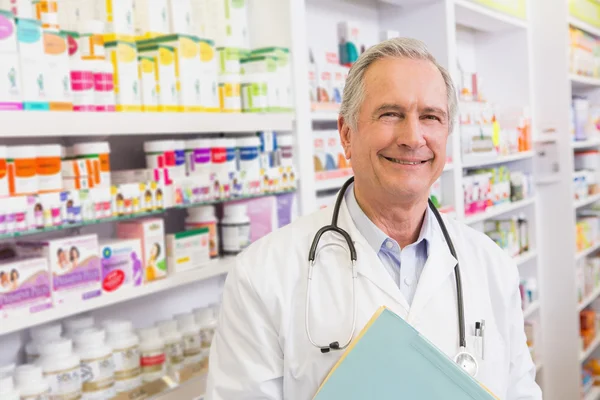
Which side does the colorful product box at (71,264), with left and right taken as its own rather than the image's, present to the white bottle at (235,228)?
left

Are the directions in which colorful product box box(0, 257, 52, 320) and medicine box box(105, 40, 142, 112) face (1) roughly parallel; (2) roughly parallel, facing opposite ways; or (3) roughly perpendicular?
roughly parallel

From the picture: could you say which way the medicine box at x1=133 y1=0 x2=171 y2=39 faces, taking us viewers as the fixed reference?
facing the viewer and to the right of the viewer

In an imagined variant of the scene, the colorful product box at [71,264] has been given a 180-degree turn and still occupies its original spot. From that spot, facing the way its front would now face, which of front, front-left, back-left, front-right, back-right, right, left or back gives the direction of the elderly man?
back

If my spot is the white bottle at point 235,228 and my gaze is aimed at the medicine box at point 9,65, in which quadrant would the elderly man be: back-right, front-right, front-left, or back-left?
front-left

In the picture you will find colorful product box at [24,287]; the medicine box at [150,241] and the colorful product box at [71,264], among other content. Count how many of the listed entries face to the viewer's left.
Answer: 0

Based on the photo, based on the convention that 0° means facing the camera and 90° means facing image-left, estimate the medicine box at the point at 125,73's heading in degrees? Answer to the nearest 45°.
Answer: approximately 315°

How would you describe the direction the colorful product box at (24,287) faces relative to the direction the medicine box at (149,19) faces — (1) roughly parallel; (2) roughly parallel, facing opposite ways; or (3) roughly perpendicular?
roughly parallel
